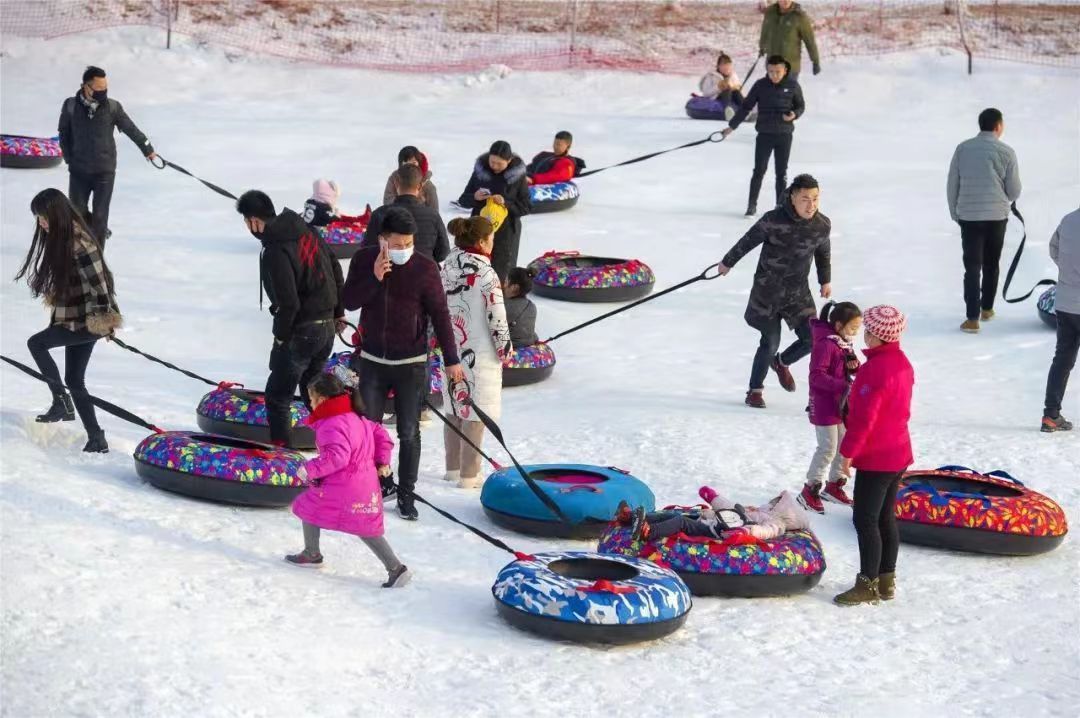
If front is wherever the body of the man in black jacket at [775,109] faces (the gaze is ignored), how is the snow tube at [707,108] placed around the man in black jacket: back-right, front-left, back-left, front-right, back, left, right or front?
back

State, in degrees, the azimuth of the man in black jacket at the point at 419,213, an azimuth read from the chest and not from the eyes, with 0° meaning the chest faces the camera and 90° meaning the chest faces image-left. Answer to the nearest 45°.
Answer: approximately 180°

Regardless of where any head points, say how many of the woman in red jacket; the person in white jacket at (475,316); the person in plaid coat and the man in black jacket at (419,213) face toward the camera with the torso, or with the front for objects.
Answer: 0

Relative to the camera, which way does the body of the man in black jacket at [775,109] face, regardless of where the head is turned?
toward the camera

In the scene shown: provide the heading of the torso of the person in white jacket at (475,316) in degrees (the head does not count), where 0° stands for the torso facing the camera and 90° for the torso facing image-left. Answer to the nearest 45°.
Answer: approximately 225°

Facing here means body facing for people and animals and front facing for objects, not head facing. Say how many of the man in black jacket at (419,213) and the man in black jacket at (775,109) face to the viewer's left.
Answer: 0

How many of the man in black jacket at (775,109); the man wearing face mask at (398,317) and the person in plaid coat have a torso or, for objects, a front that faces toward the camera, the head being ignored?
2

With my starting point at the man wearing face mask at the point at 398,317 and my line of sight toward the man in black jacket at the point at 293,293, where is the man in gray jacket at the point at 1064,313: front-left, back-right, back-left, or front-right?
back-right

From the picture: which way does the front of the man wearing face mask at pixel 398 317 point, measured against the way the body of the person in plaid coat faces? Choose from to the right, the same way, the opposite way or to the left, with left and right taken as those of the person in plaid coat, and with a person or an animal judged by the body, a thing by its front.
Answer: to the left

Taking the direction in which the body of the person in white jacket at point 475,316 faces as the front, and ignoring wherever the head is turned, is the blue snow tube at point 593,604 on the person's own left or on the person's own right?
on the person's own right

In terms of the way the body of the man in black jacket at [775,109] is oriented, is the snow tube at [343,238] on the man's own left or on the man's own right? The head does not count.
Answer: on the man's own right

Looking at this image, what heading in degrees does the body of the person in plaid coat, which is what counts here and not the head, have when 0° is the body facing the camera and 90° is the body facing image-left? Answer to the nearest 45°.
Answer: approximately 90°

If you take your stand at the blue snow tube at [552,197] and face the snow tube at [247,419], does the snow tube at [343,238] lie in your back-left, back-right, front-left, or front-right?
front-right

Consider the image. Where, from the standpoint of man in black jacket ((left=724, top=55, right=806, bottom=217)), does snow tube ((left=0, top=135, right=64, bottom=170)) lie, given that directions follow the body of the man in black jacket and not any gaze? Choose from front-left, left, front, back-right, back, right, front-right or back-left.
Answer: right

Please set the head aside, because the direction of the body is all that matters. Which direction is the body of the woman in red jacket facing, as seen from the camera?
to the viewer's left

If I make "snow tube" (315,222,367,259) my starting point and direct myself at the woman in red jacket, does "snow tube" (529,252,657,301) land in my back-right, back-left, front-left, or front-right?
front-left

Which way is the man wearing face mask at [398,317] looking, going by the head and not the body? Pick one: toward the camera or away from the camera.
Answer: toward the camera
